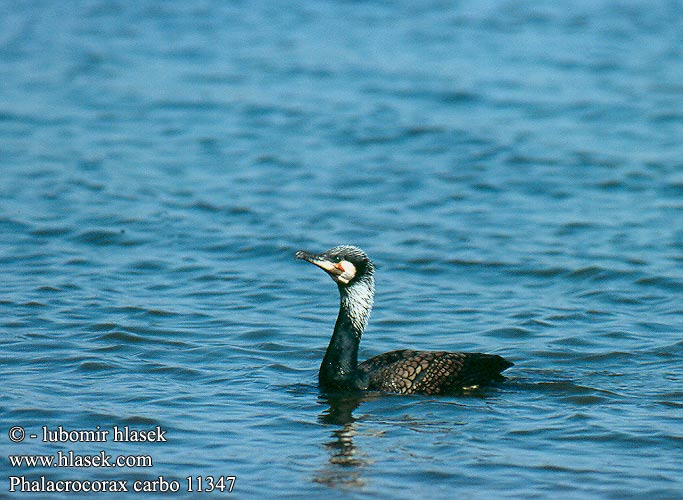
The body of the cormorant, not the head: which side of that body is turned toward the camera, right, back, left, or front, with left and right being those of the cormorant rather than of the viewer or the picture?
left
